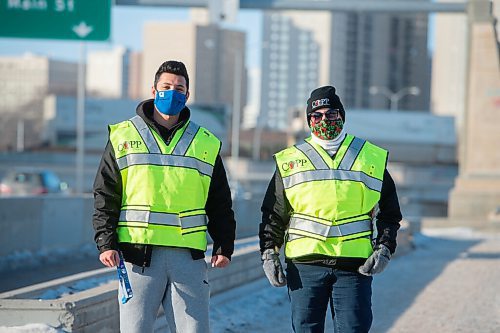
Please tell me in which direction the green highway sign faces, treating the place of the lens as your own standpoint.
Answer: facing the viewer

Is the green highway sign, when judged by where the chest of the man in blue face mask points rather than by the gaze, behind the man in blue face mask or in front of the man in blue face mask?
behind

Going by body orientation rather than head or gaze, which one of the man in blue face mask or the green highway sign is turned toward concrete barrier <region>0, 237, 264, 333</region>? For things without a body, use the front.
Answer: the green highway sign

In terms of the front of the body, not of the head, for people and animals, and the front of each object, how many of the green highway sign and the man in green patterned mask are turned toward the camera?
2

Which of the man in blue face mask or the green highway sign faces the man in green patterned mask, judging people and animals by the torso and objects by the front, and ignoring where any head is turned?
the green highway sign

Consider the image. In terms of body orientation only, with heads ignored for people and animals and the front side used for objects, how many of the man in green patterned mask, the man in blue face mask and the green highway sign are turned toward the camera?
3

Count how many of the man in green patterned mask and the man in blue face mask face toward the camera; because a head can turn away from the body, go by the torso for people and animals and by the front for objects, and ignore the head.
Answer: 2

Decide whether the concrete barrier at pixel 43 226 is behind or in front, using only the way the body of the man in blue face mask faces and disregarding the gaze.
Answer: behind

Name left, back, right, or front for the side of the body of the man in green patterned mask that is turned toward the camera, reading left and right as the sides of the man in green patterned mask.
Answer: front

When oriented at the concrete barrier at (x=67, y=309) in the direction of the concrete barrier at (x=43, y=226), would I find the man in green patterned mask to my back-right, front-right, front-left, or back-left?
back-right

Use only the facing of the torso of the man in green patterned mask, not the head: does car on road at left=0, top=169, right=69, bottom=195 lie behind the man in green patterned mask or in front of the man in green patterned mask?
behind
